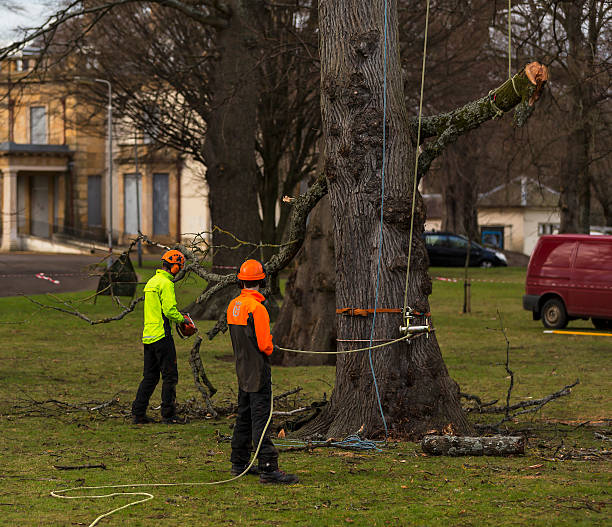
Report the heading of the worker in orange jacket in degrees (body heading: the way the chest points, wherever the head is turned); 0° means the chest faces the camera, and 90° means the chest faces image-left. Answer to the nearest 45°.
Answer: approximately 225°

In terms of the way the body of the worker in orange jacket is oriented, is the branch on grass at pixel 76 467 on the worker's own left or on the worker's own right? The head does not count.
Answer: on the worker's own left

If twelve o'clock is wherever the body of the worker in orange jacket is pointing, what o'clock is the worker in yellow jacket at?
The worker in yellow jacket is roughly at 10 o'clock from the worker in orange jacket.

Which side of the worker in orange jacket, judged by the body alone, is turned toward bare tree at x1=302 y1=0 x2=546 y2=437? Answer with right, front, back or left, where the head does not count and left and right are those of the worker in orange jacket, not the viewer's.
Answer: front

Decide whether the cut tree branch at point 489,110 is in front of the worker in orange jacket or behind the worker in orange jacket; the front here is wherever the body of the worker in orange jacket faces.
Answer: in front

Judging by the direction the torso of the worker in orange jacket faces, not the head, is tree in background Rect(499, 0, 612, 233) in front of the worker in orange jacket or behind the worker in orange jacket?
in front

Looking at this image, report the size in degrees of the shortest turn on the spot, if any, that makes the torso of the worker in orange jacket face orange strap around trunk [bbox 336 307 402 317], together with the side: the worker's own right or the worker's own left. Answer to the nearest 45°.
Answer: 0° — they already face it

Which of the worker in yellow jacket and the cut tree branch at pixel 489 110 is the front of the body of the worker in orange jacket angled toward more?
the cut tree branch
